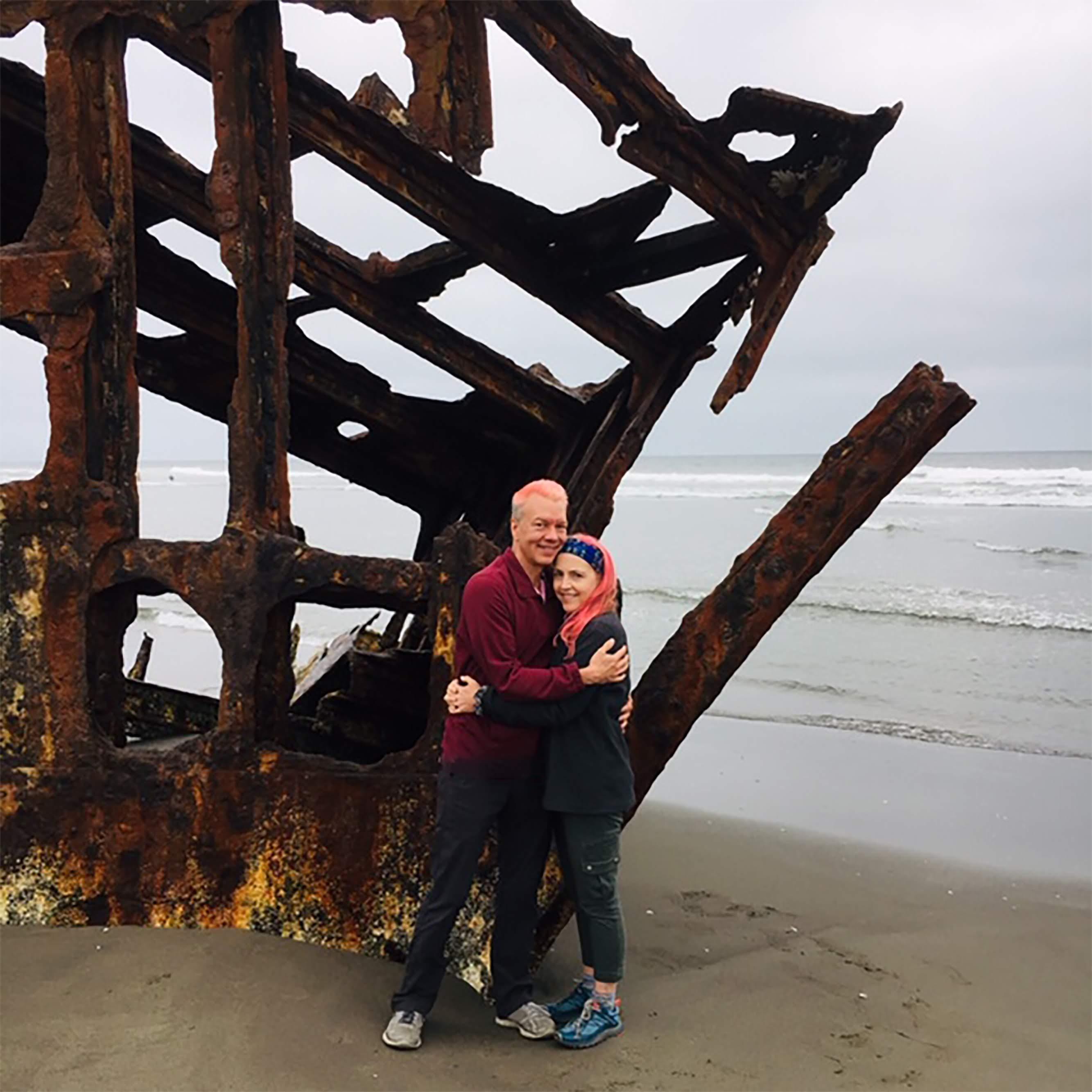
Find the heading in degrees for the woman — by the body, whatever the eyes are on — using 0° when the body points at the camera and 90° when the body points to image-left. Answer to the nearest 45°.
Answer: approximately 90°

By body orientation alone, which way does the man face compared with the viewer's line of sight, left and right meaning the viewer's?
facing the viewer and to the right of the viewer
